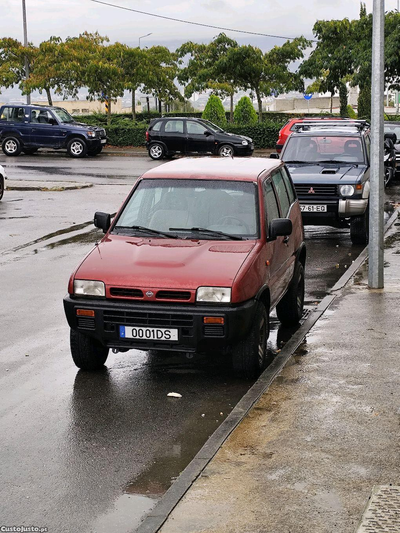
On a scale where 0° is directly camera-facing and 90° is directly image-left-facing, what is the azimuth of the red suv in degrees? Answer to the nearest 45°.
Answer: approximately 45°

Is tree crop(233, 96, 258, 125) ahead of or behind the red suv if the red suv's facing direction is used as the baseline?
behind

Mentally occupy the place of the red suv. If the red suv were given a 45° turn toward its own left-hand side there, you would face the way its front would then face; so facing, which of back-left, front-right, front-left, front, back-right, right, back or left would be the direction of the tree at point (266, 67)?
back

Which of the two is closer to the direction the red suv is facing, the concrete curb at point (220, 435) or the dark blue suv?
the concrete curb

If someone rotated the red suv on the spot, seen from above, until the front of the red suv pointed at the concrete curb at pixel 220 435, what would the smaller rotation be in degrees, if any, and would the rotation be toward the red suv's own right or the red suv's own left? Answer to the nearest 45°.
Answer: approximately 45° to the red suv's own left

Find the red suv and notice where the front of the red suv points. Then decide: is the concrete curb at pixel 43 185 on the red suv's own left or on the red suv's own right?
on the red suv's own right

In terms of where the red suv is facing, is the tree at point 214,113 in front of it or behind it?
behind

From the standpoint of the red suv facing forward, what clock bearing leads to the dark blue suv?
The dark blue suv is roughly at 4 o'clock from the red suv.

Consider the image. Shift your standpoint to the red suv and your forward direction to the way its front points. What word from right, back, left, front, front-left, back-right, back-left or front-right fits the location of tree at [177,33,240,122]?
back-right
